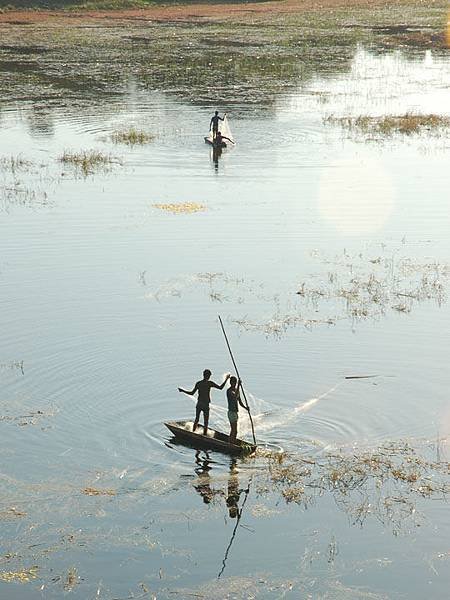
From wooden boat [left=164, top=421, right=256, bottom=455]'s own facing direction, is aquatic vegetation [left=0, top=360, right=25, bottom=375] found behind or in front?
in front

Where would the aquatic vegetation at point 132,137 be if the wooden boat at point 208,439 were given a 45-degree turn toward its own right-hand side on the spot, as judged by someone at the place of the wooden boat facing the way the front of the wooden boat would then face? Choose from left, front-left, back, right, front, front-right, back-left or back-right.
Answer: front

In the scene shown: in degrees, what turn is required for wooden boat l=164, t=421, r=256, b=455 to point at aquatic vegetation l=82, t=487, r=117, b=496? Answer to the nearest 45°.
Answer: approximately 90° to its left

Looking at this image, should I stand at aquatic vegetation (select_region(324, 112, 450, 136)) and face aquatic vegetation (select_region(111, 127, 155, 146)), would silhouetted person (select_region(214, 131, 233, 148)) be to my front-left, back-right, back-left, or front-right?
front-left

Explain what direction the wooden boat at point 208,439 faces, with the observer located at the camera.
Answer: facing away from the viewer and to the left of the viewer

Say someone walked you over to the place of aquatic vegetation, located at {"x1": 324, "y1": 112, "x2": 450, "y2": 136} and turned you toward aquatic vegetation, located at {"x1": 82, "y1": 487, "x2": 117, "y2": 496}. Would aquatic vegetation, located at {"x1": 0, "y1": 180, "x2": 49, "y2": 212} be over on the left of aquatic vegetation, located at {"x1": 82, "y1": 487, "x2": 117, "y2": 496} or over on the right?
right

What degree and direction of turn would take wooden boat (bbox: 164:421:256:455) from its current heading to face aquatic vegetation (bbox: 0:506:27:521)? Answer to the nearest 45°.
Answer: approximately 90° to its left
